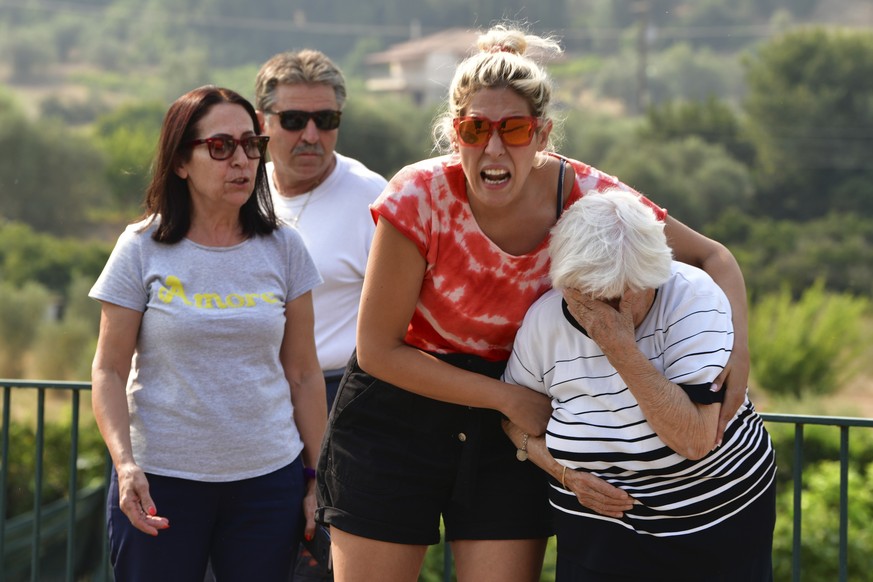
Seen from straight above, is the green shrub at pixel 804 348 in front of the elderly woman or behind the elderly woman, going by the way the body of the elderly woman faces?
behind

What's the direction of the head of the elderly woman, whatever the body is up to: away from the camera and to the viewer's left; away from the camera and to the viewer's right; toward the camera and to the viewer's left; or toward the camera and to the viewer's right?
toward the camera and to the viewer's left

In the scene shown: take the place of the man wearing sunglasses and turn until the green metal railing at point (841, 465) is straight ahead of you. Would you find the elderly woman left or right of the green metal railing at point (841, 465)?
right

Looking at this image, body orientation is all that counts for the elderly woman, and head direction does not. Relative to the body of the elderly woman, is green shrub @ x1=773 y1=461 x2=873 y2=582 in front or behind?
behind

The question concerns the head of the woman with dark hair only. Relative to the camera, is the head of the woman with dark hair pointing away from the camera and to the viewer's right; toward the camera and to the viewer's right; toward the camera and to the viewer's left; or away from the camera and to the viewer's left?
toward the camera and to the viewer's right

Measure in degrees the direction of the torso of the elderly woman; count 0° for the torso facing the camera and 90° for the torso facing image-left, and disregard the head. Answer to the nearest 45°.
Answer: approximately 0°

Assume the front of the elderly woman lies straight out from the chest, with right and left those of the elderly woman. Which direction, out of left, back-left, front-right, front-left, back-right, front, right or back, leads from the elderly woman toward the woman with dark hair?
right

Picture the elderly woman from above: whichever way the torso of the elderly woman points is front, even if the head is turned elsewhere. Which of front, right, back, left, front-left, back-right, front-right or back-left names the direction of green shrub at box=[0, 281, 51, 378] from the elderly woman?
back-right
